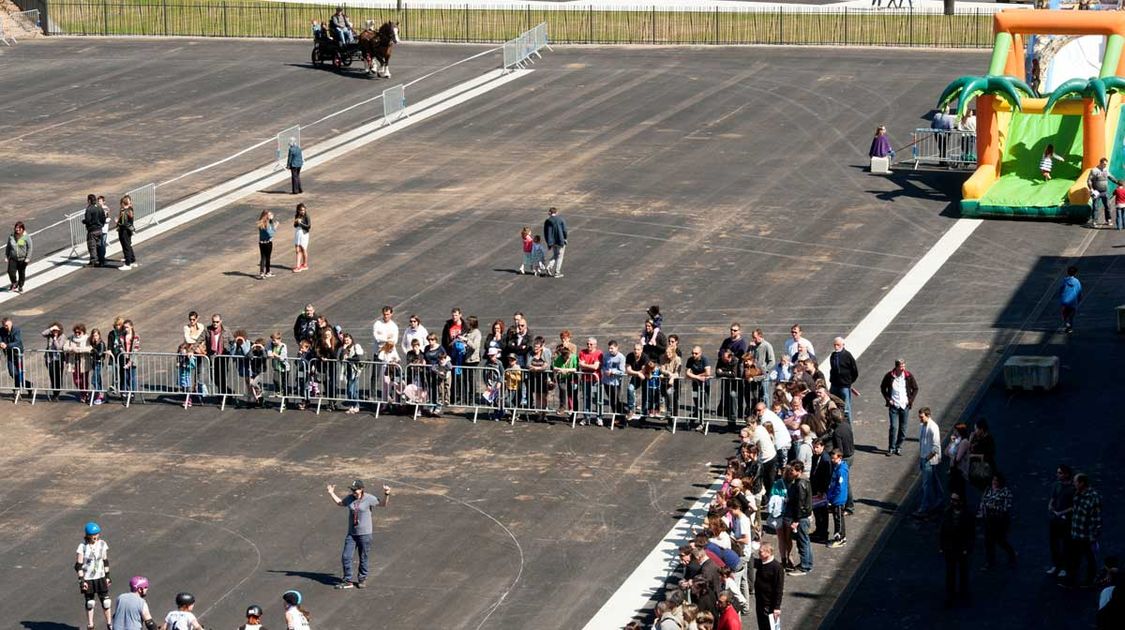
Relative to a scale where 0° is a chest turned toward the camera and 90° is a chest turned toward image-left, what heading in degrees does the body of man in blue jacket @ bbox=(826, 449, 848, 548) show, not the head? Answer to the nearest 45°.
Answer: approximately 90°

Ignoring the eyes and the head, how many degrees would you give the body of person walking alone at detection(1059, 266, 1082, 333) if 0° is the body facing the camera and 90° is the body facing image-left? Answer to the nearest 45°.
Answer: approximately 180°

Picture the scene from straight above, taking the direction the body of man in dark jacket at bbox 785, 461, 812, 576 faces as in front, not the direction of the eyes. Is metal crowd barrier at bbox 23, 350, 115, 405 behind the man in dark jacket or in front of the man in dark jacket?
in front

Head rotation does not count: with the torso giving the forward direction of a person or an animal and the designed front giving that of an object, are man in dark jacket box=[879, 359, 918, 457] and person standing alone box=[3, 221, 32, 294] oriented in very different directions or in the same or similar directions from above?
same or similar directions

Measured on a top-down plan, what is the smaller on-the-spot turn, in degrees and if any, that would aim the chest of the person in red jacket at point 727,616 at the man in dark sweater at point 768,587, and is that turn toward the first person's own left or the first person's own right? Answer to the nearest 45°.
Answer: approximately 90° to the first person's own right

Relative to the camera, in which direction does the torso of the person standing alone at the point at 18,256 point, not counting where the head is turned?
toward the camera

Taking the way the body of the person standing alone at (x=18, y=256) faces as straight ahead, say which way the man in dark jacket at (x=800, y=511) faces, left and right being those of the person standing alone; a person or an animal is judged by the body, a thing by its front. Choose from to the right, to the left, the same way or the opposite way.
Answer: to the right

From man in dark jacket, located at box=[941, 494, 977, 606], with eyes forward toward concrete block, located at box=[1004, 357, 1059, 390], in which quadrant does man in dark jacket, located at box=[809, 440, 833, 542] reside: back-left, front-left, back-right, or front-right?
front-left

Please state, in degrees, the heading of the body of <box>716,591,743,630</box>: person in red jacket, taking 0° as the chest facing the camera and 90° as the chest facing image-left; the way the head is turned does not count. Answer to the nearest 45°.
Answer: approximately 90°

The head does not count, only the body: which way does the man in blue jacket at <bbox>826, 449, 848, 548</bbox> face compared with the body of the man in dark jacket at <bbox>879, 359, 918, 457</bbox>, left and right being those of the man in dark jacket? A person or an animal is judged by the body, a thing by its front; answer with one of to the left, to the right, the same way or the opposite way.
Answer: to the right

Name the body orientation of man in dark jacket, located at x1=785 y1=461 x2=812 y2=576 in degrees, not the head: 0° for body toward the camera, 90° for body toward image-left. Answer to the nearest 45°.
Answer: approximately 90°

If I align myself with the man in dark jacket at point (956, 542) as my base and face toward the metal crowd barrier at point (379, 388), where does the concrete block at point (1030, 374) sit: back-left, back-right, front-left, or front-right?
front-right

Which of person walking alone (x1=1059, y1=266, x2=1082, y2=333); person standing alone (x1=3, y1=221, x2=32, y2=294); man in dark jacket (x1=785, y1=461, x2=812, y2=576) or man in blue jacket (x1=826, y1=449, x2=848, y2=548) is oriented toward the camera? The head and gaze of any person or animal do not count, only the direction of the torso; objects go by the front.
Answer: person standing alone (x1=3, y1=221, x2=32, y2=294)

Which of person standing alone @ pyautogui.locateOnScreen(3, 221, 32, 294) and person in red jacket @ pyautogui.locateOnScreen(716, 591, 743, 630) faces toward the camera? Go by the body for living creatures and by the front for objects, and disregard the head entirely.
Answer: the person standing alone
